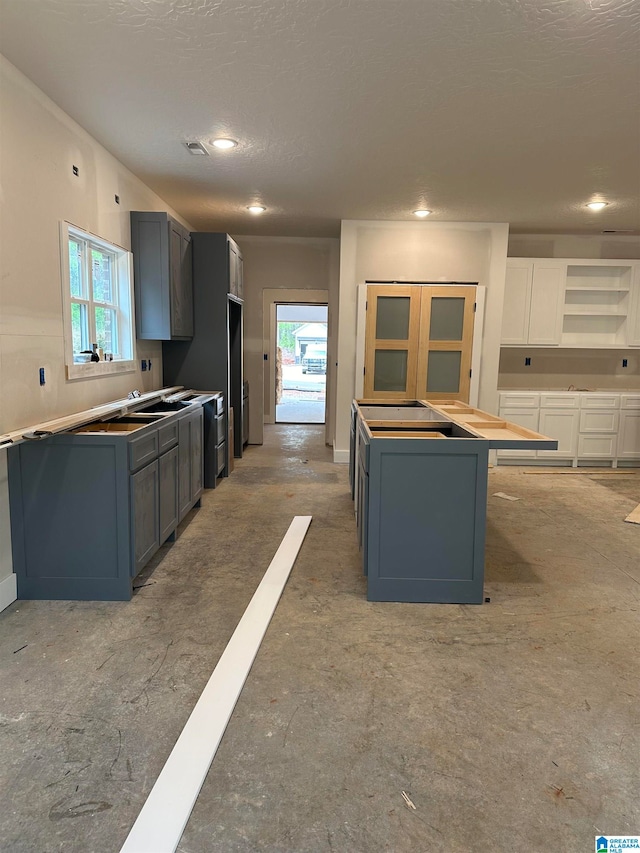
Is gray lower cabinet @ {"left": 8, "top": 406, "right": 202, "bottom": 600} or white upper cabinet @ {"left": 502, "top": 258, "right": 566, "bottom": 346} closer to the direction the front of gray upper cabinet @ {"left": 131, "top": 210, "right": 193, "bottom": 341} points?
the white upper cabinet

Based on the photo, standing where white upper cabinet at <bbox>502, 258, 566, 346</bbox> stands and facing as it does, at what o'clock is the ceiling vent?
The ceiling vent is roughly at 1 o'clock from the white upper cabinet.

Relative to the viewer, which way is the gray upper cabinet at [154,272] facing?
to the viewer's right

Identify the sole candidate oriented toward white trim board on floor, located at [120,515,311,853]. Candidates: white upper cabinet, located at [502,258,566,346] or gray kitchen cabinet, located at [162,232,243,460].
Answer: the white upper cabinet

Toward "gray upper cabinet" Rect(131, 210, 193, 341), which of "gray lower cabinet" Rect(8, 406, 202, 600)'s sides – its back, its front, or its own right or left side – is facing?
left

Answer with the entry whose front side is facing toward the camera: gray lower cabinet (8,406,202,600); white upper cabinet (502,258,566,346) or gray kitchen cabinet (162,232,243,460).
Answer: the white upper cabinet

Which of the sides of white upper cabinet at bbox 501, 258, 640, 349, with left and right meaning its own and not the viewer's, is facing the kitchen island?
front

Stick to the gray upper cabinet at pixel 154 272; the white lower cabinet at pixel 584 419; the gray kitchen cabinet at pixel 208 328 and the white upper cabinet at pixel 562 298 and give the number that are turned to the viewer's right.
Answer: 2

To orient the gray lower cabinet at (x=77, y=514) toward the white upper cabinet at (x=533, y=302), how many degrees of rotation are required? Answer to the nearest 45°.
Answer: approximately 45° to its left

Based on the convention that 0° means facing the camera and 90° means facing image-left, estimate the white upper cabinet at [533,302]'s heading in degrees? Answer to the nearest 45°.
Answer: approximately 0°

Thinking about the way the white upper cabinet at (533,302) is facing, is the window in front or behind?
in front

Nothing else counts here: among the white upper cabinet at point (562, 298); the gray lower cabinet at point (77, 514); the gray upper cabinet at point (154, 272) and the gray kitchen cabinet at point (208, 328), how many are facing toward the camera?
1

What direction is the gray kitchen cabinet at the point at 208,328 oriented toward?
to the viewer's right

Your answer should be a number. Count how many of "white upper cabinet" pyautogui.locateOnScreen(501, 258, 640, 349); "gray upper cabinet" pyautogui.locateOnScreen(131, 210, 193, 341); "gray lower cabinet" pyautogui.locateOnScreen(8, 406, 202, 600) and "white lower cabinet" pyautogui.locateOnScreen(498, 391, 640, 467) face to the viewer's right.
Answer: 2
